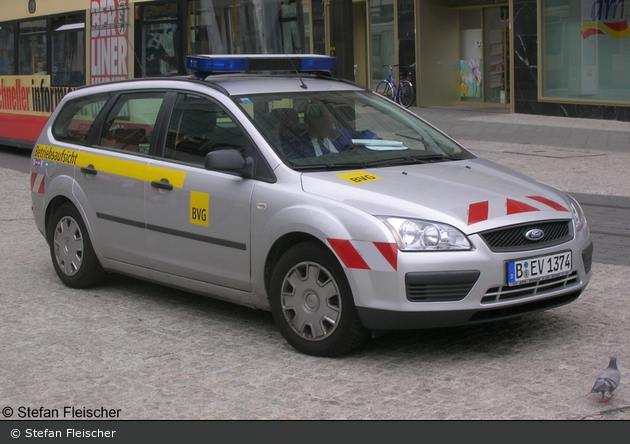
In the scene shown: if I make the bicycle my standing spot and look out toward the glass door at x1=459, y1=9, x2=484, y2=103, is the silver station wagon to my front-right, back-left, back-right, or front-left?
back-right

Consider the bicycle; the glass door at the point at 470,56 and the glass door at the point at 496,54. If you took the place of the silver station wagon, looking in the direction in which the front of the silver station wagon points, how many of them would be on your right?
0

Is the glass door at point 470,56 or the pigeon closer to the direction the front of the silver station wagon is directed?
the pigeon

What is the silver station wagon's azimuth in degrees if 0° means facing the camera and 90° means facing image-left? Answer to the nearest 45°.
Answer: approximately 315°

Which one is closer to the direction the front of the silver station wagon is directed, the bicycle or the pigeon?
the pigeon

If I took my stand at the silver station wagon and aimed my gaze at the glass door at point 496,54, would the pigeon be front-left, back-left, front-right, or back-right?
back-right

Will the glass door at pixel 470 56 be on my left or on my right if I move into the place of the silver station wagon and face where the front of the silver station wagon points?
on my left

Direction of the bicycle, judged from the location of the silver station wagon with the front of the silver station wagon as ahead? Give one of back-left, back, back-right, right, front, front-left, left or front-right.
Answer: back-left

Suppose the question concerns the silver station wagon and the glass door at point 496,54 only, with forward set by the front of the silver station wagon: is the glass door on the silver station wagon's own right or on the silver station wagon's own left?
on the silver station wagon's own left

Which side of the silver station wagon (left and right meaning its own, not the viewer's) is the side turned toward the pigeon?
front
